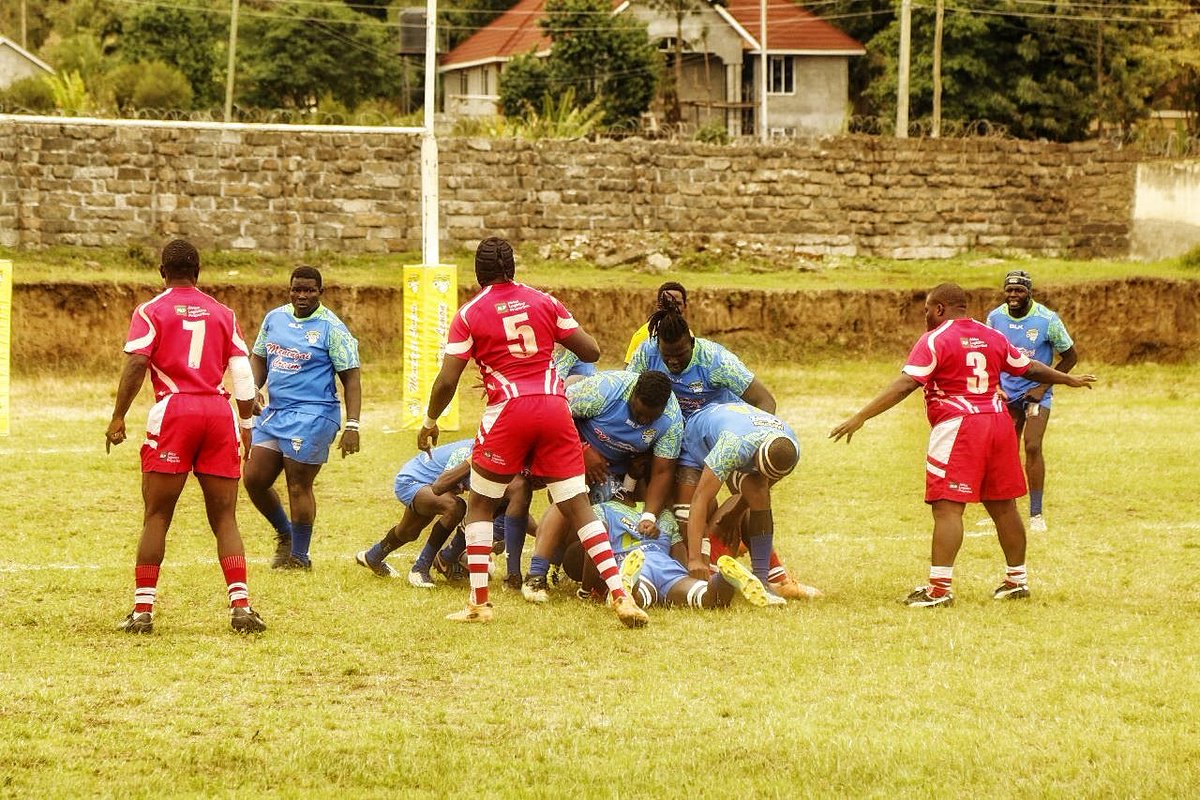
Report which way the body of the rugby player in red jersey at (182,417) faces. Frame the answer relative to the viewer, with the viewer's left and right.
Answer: facing away from the viewer

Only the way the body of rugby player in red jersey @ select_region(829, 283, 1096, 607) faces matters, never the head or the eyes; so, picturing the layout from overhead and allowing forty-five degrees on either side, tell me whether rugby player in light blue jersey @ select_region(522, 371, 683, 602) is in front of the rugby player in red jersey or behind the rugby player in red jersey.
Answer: in front

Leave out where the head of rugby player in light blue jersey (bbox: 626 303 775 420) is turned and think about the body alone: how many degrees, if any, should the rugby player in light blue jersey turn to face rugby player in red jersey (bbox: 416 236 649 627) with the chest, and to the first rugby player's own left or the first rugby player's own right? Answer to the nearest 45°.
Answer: approximately 45° to the first rugby player's own right

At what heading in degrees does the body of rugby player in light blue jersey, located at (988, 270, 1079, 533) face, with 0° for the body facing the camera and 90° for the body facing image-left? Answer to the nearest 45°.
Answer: approximately 0°

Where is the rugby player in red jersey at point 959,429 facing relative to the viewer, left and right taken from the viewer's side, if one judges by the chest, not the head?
facing away from the viewer and to the left of the viewer

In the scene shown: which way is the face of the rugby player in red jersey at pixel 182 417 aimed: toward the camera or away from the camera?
away from the camera

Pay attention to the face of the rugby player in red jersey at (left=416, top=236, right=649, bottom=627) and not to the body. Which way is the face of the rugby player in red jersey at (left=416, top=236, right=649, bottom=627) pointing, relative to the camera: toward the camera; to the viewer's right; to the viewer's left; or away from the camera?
away from the camera

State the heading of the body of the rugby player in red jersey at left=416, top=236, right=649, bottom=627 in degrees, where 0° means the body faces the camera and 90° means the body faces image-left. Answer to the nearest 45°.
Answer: approximately 180°

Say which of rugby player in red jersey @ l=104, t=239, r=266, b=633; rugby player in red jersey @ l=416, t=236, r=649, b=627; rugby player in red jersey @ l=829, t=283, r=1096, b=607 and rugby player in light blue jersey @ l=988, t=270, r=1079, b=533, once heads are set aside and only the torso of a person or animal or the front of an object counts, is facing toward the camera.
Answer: the rugby player in light blue jersey

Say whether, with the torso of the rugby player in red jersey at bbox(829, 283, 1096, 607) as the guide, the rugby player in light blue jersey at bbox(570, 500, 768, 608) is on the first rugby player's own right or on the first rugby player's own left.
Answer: on the first rugby player's own left

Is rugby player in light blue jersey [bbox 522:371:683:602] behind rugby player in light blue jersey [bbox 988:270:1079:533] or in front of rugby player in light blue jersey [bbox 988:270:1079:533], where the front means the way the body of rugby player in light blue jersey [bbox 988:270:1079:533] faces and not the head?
in front

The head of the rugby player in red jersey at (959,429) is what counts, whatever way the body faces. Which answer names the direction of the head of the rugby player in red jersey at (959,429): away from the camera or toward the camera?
away from the camera

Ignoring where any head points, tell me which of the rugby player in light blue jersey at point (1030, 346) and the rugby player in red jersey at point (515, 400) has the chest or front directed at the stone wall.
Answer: the rugby player in red jersey

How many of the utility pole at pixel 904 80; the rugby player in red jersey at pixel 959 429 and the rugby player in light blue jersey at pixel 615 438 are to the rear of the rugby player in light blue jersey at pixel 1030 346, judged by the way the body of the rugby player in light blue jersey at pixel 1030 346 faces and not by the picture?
1
